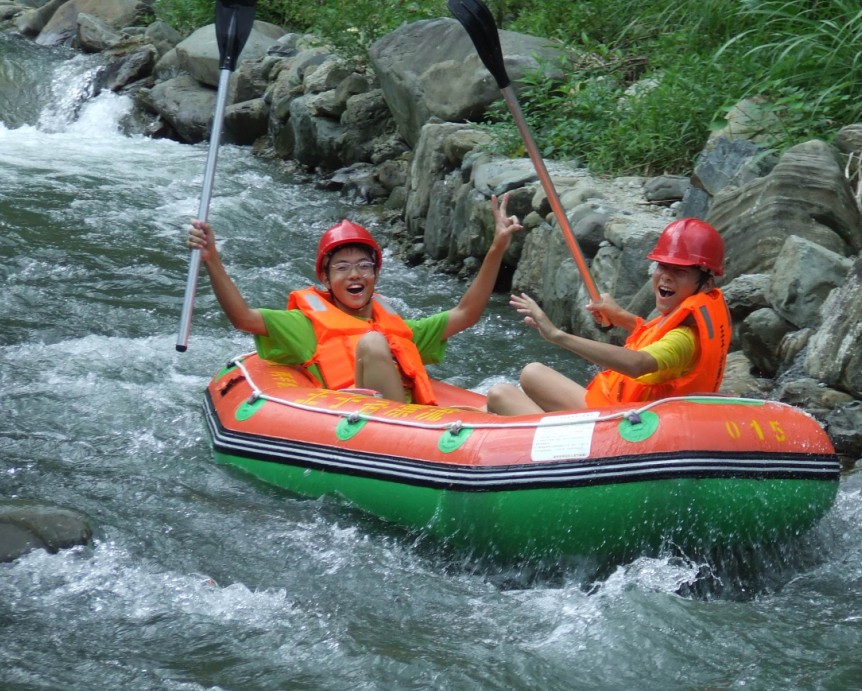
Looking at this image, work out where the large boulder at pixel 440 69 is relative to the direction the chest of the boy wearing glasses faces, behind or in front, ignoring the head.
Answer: behind

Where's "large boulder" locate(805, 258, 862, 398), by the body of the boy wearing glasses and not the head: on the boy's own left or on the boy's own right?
on the boy's own left

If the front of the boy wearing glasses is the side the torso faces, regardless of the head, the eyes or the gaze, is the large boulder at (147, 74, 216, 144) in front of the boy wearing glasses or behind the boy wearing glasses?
behind

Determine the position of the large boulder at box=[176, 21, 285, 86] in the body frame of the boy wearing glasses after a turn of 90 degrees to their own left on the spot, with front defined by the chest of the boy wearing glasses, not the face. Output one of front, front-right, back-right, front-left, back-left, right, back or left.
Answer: left

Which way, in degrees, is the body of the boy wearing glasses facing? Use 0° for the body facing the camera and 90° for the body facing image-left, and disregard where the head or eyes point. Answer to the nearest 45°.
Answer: approximately 0°

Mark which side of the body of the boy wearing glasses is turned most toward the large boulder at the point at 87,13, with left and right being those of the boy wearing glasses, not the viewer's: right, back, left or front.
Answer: back

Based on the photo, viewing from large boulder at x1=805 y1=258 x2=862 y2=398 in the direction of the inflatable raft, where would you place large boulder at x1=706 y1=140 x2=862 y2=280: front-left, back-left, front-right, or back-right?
back-right

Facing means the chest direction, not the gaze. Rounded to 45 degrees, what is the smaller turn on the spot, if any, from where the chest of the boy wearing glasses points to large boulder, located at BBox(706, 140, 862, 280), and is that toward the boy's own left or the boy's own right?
approximately 135° to the boy's own left
